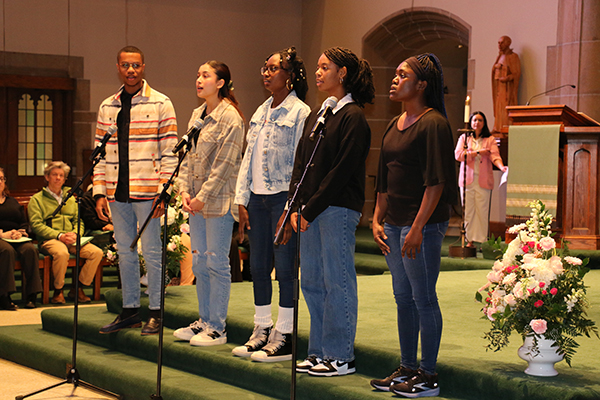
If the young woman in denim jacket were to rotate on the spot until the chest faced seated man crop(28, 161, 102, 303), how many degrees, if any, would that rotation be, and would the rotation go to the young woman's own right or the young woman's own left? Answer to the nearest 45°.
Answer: approximately 90° to the young woman's own right

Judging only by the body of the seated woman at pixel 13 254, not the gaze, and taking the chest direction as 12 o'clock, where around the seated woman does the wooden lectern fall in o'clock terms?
The wooden lectern is roughly at 11 o'clock from the seated woman.

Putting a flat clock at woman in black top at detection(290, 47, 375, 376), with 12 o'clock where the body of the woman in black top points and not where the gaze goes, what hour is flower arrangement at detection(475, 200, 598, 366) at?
The flower arrangement is roughly at 8 o'clock from the woman in black top.

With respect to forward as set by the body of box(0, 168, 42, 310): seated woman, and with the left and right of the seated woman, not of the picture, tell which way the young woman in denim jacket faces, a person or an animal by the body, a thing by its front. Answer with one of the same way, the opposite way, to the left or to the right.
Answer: to the right

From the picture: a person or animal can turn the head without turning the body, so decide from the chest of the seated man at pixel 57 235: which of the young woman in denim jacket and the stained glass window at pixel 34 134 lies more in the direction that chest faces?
the young woman in denim jacket

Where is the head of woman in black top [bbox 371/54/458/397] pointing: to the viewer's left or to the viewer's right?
to the viewer's left
